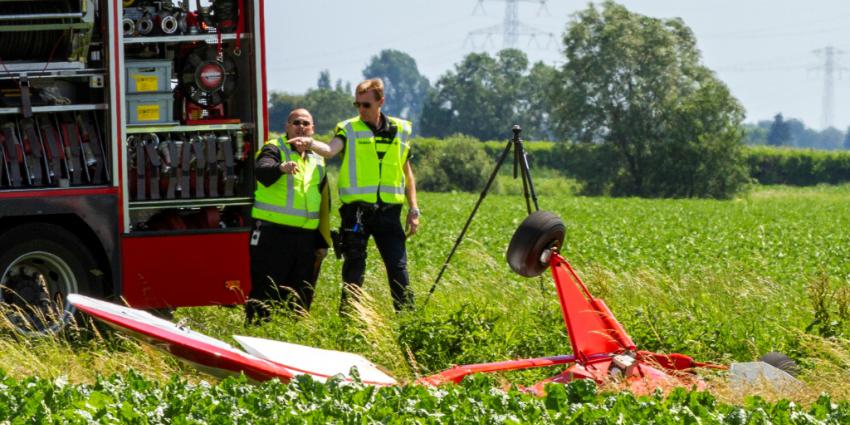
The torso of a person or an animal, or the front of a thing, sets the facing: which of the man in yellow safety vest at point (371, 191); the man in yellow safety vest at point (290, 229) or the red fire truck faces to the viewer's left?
the red fire truck

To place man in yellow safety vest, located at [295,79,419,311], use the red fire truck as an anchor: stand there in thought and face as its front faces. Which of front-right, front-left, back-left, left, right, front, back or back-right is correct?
back

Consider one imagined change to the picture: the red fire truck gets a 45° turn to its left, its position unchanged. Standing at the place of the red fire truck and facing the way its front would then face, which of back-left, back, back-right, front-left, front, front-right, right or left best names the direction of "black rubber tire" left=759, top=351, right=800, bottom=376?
left

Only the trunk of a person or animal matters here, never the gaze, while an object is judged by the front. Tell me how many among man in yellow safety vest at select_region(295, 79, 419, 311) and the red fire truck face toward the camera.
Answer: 1

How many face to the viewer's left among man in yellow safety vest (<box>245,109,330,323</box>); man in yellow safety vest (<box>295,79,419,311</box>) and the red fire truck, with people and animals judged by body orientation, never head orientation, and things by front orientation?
1

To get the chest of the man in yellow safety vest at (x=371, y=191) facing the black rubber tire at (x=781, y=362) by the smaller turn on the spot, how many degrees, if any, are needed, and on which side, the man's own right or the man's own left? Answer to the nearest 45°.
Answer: approximately 45° to the man's own left

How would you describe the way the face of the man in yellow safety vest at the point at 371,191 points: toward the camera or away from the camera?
toward the camera

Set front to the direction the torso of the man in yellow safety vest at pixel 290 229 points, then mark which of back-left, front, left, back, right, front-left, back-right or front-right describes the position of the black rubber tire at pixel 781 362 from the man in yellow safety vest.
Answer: front

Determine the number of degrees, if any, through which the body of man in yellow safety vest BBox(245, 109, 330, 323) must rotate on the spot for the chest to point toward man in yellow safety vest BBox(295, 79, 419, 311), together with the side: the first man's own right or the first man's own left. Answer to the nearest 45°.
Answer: approximately 45° to the first man's own left

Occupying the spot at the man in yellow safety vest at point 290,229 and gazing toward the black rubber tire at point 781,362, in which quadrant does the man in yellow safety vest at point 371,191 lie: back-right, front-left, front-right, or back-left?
front-left

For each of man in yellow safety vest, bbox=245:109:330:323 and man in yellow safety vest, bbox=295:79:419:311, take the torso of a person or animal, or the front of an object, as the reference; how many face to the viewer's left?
0

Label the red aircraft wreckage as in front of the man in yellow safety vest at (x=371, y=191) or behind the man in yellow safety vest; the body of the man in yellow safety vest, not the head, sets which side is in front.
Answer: in front

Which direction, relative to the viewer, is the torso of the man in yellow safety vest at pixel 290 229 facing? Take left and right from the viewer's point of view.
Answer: facing the viewer and to the right of the viewer

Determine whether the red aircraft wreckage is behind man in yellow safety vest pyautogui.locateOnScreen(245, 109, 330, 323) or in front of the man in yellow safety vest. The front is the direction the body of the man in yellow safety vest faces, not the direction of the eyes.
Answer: in front

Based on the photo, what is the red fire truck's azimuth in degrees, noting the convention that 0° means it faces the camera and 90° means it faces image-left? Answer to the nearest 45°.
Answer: approximately 90°

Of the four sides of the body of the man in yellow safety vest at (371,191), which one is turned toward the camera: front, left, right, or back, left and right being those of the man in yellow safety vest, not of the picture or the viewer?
front
